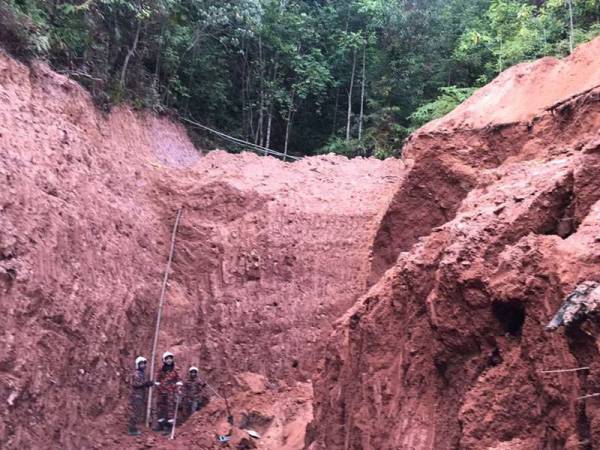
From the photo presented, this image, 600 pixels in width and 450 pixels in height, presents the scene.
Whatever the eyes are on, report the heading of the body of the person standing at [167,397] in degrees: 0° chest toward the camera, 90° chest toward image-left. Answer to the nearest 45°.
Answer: approximately 0°

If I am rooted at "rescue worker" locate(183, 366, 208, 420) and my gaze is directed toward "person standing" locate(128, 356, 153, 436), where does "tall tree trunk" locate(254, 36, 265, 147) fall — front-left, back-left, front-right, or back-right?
back-right

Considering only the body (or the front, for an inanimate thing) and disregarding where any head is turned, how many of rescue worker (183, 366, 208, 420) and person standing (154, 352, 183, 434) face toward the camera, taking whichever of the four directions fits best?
2

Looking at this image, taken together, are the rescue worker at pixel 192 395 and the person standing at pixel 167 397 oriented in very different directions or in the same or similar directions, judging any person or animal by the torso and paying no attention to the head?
same or similar directions
